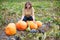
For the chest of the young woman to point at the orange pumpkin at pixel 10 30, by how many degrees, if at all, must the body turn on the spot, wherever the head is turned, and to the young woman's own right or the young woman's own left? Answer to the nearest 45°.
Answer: approximately 45° to the young woman's own right

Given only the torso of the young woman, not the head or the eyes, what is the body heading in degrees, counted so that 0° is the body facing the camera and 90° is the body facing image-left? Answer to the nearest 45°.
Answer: approximately 0°

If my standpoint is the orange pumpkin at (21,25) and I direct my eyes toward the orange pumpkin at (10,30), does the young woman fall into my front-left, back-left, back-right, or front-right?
back-right

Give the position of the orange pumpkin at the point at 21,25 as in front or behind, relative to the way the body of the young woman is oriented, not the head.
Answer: in front
